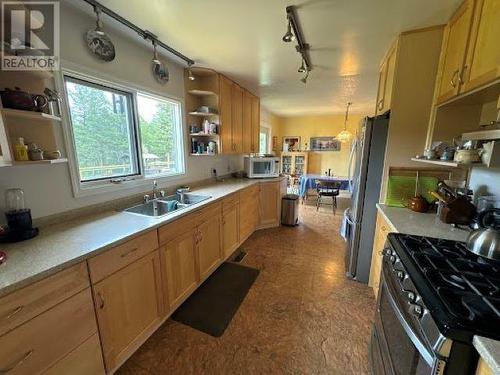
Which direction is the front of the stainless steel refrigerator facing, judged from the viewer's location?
facing to the left of the viewer

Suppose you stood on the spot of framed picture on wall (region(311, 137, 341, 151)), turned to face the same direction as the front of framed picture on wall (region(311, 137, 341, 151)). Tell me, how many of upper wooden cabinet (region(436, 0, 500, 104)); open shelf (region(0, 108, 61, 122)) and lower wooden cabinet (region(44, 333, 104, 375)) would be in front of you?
3

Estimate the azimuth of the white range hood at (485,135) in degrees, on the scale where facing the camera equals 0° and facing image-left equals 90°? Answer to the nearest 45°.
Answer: approximately 45°

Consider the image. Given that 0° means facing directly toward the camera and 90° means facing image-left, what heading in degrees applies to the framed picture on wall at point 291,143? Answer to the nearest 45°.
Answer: approximately 0°

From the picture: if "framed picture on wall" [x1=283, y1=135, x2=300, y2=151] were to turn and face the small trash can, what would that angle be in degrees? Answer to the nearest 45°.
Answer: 0° — it already faces it

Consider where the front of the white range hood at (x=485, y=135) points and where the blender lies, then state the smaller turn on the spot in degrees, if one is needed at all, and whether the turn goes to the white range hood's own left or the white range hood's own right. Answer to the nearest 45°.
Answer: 0° — it already faces it

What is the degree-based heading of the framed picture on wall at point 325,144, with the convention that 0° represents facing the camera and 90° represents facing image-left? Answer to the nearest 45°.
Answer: approximately 0°

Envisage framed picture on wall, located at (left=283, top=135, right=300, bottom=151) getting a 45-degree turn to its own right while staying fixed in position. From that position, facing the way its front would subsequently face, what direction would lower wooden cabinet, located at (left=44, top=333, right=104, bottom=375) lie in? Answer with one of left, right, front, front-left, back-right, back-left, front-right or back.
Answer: front-left

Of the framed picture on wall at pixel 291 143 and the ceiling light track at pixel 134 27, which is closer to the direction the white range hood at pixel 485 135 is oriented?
the ceiling light track

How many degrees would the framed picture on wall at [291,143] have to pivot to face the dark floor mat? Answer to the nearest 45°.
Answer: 0° — it already faces it

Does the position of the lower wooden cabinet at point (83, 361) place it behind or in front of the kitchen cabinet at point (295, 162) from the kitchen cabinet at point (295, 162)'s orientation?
in front
